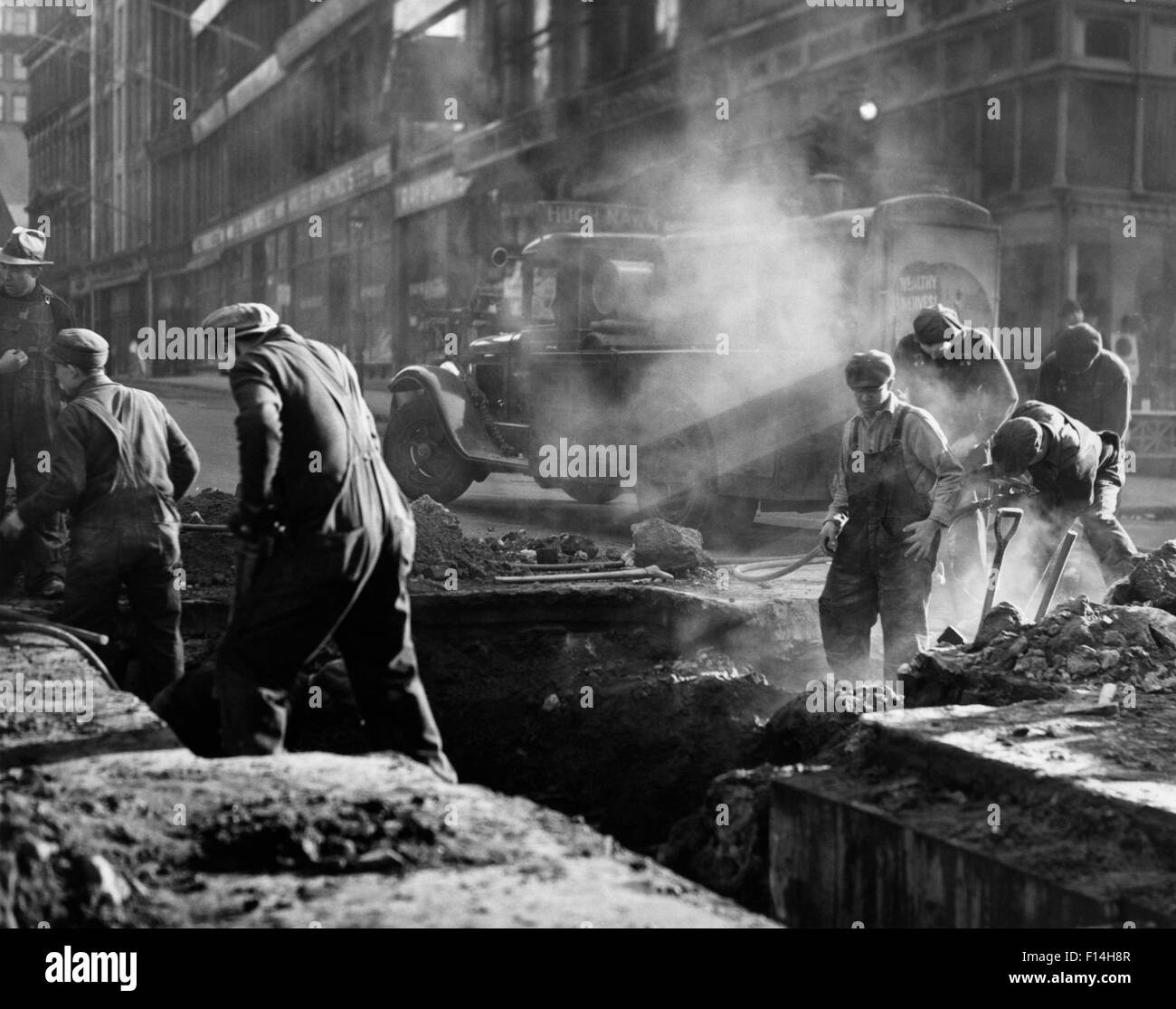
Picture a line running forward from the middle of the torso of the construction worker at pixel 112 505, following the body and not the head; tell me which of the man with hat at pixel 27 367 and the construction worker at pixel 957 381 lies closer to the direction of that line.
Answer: the man with hat

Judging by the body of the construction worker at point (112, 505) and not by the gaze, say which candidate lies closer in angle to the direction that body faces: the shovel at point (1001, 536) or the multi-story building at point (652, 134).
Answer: the multi-story building

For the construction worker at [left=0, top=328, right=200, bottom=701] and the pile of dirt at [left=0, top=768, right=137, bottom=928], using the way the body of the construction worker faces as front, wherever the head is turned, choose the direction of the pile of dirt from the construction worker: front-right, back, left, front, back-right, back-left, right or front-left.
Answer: back-left

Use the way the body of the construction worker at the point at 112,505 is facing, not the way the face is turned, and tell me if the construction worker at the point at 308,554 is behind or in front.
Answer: behind

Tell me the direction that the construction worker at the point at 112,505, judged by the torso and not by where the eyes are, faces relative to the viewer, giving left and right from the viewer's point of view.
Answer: facing away from the viewer and to the left of the viewer

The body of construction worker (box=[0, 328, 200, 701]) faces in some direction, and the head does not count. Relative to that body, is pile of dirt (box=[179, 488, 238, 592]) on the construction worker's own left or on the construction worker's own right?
on the construction worker's own right

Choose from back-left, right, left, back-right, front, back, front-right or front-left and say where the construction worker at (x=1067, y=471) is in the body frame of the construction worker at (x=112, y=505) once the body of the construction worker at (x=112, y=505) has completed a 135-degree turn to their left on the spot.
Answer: left

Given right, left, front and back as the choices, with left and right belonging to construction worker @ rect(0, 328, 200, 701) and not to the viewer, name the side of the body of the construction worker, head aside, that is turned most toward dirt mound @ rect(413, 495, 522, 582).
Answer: right

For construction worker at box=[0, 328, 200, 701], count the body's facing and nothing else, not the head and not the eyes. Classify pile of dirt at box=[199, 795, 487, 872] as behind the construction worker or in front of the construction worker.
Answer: behind

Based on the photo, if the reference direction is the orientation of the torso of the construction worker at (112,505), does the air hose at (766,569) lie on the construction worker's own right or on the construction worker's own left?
on the construction worker's own right

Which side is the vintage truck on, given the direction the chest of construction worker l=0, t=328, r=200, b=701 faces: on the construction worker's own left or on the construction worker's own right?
on the construction worker's own right

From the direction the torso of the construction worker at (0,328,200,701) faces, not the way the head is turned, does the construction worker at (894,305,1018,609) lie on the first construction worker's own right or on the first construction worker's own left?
on the first construction worker's own right

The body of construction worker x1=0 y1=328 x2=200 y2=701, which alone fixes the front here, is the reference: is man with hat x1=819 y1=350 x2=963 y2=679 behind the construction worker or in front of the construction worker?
behind
